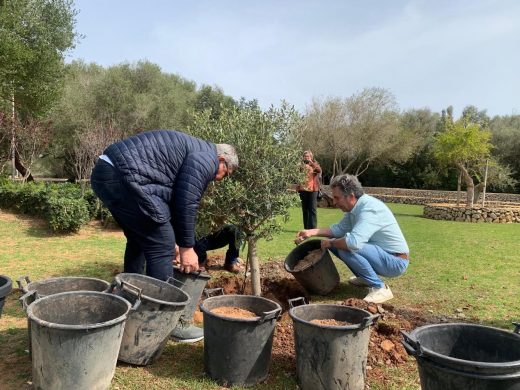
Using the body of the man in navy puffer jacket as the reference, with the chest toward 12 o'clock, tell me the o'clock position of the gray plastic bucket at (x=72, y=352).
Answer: The gray plastic bucket is roughly at 4 o'clock from the man in navy puffer jacket.

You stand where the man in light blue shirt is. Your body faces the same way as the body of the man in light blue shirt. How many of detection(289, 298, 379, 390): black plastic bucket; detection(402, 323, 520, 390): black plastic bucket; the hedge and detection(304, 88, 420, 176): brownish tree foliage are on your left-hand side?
2

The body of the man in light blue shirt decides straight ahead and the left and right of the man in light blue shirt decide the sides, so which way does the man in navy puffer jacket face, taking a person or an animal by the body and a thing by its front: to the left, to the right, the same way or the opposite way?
the opposite way

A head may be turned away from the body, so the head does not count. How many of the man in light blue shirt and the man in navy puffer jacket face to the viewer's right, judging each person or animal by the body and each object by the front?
1

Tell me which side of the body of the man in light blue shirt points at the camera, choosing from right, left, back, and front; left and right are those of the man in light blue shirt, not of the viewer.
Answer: left

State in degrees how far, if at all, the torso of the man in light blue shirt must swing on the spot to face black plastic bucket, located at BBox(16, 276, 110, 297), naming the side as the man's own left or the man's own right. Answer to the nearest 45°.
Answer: approximately 45° to the man's own left

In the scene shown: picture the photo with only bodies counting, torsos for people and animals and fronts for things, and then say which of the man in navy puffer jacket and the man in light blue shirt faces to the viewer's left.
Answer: the man in light blue shirt

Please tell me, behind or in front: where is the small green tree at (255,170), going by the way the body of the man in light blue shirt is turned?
in front

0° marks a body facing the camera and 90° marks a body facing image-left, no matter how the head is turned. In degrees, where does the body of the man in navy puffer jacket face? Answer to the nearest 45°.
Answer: approximately 270°

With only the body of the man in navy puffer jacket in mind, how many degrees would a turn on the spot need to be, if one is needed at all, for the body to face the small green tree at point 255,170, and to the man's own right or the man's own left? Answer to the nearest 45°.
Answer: approximately 45° to the man's own left

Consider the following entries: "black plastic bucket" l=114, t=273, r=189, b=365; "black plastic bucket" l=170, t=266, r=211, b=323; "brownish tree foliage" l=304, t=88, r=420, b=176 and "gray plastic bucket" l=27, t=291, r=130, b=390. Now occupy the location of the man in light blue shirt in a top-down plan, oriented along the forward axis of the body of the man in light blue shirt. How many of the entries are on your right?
1

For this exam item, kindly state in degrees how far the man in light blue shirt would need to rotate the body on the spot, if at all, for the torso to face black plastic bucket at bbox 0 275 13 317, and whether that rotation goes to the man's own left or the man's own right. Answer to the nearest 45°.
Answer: approximately 45° to the man's own left

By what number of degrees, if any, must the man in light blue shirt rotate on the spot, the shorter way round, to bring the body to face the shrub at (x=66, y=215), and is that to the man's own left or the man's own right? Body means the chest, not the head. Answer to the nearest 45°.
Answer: approximately 45° to the man's own right
